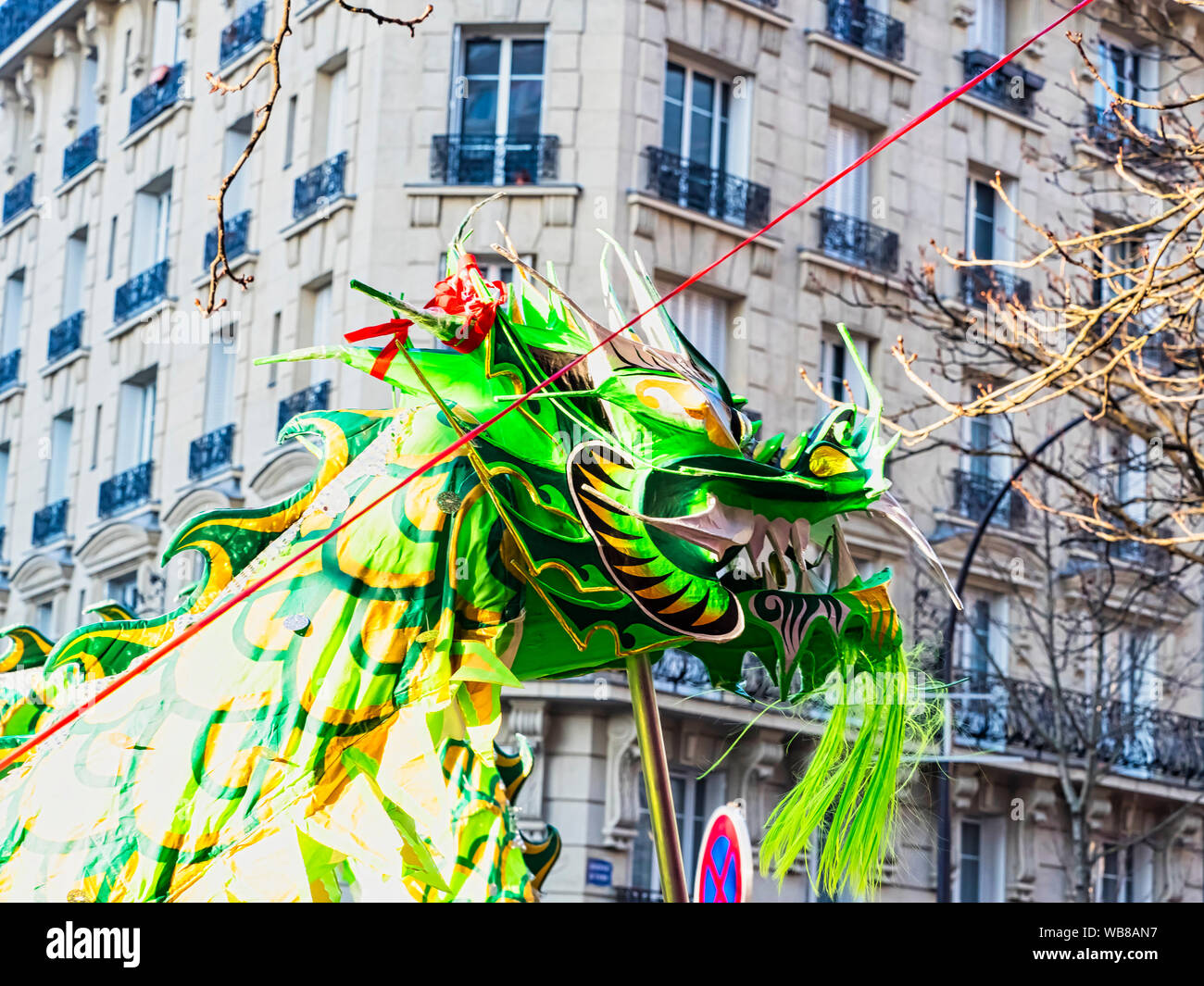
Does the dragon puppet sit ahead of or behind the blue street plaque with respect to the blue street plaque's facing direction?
ahead

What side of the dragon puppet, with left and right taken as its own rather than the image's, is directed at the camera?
right

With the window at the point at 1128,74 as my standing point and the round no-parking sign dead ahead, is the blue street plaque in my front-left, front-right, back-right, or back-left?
front-right

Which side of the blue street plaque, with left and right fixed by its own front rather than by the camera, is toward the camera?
front

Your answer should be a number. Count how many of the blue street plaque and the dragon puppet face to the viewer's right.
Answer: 1

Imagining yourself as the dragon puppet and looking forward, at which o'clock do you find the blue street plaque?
The blue street plaque is roughly at 9 o'clock from the dragon puppet.

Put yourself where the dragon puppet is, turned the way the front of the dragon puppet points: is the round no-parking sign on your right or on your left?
on your left

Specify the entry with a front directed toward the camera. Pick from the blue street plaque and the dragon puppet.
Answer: the blue street plaque

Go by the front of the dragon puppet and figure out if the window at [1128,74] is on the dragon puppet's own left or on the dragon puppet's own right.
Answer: on the dragon puppet's own left

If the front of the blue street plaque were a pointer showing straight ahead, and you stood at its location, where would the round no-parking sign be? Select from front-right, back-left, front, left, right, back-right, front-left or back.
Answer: front

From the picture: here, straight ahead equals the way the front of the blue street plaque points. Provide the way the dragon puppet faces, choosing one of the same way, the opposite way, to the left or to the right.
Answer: to the left
